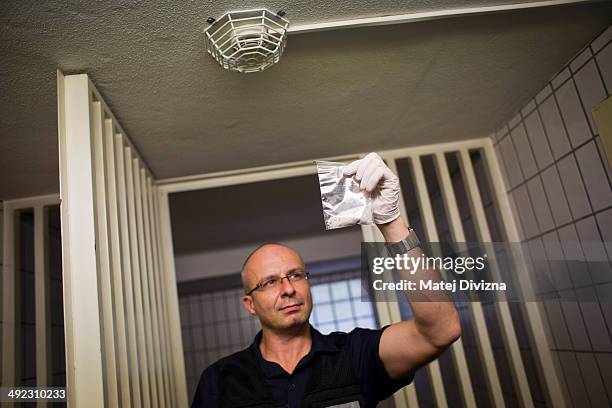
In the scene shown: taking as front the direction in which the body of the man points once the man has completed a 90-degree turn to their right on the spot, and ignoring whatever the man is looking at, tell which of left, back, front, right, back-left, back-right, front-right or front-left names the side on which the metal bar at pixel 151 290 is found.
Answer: front-right

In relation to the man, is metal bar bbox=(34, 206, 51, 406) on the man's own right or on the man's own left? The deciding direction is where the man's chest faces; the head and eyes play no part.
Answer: on the man's own right

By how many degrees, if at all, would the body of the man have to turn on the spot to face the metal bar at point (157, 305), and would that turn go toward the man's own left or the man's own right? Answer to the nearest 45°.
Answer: approximately 135° to the man's own right

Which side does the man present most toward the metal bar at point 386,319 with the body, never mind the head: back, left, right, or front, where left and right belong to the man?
back

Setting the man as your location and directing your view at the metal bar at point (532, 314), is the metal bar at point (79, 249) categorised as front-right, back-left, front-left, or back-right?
back-left

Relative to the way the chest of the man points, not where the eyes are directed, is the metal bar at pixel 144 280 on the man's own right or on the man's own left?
on the man's own right

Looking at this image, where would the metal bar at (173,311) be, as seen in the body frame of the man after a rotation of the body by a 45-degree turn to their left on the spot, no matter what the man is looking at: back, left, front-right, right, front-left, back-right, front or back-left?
back

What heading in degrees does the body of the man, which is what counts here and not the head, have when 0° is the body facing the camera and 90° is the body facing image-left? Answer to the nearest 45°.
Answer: approximately 0°

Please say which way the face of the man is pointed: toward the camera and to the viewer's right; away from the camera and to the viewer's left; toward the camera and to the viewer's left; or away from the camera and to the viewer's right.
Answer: toward the camera and to the viewer's right

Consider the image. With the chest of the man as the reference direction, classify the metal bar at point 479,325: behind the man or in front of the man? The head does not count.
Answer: behind

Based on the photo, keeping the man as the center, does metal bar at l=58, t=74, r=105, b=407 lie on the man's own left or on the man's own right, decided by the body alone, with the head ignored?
on the man's own right

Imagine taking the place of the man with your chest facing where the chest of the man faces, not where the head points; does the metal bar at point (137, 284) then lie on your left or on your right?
on your right

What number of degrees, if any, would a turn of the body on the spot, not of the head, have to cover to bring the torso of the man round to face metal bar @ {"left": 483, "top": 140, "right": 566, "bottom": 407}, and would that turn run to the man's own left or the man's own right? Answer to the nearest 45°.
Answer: approximately 135° to the man's own left
